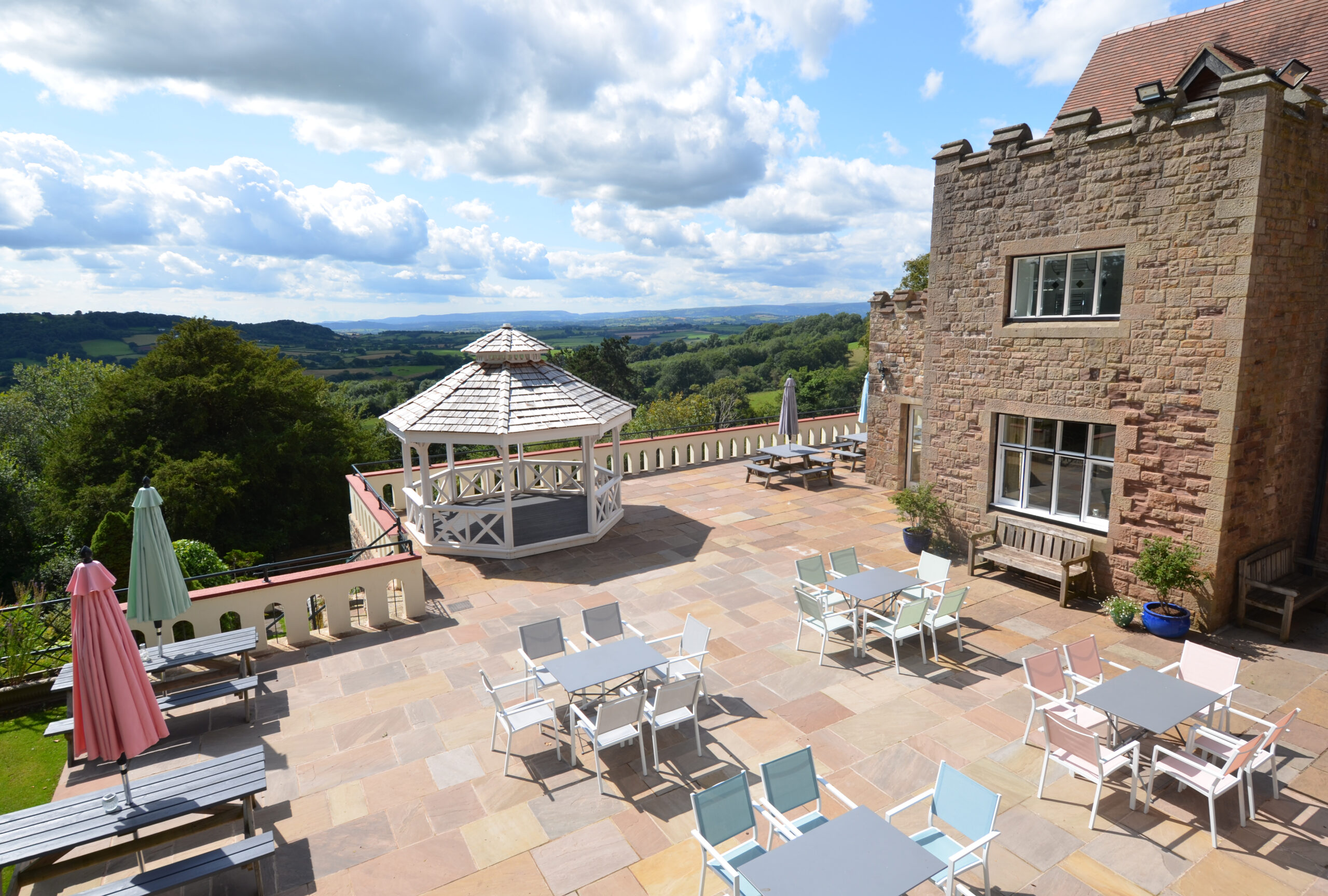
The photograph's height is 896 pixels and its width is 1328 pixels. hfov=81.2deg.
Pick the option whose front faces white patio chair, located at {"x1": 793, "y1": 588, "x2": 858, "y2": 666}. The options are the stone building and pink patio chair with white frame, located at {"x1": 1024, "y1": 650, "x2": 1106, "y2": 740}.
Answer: the stone building

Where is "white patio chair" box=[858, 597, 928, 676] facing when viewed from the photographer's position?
facing away from the viewer and to the left of the viewer

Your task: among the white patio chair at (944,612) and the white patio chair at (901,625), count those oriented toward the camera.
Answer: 0

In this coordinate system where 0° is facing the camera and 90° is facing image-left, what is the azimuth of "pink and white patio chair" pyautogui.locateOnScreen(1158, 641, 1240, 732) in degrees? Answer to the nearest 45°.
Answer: approximately 45°

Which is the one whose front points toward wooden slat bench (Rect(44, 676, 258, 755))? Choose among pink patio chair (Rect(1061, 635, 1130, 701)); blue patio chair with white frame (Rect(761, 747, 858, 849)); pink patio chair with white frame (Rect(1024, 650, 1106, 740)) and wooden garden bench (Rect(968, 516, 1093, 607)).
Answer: the wooden garden bench

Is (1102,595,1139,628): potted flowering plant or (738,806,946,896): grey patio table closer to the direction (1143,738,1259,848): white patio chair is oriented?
the potted flowering plant

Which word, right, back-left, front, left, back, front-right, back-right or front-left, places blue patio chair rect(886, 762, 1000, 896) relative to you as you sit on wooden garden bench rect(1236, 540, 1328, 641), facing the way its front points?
front-right

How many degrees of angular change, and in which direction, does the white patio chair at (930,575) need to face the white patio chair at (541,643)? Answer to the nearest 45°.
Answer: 0° — it already faces it

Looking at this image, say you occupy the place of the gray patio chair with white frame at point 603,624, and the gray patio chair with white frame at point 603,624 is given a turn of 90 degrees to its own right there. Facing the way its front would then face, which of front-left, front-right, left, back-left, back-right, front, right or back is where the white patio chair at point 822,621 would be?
back-left

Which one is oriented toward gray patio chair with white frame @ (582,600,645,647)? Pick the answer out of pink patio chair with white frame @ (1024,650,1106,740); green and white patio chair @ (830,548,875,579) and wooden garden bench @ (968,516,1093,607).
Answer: the wooden garden bench
